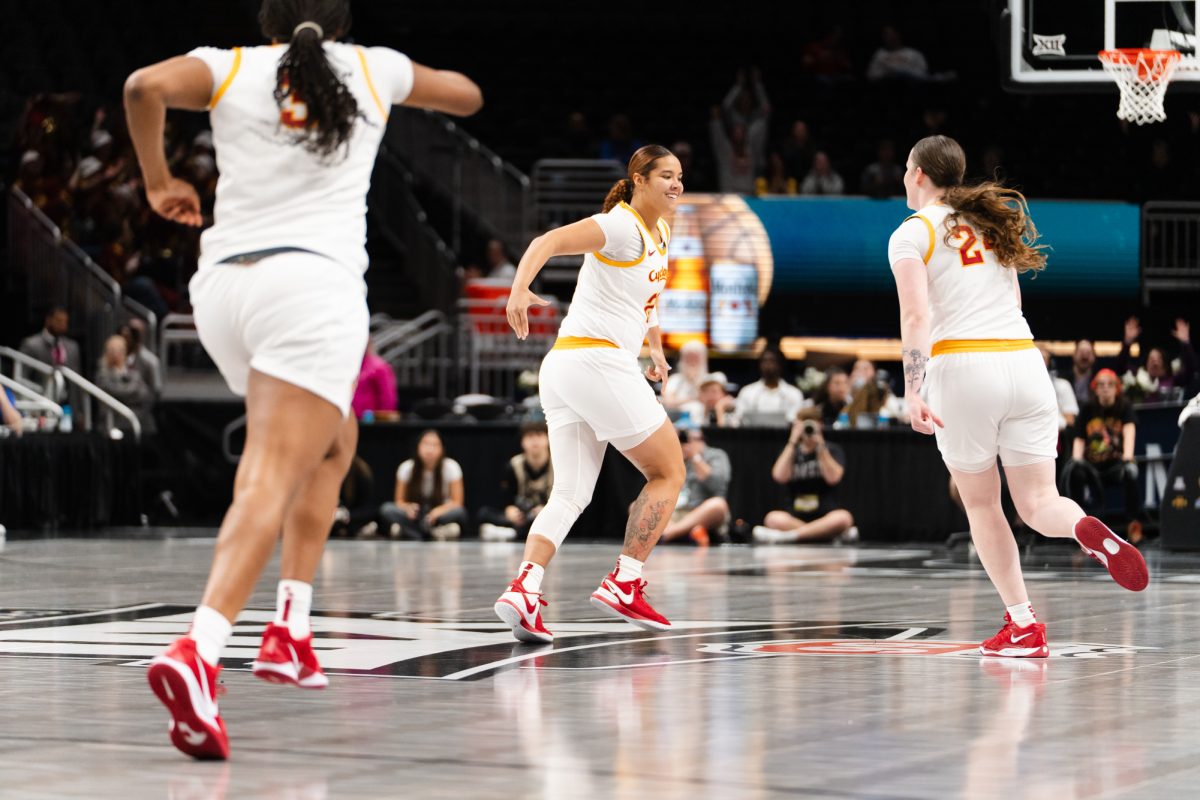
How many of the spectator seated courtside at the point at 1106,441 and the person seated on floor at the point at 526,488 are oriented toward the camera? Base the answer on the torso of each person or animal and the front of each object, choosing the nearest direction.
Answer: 2

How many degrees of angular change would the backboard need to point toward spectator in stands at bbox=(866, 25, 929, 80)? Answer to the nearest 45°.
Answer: approximately 180°

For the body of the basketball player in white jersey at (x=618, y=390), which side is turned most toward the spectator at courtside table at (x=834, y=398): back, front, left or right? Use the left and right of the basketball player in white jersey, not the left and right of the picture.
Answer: left

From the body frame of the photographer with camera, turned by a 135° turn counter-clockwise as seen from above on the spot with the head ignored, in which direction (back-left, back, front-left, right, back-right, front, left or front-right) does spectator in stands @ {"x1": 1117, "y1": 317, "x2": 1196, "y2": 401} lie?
front

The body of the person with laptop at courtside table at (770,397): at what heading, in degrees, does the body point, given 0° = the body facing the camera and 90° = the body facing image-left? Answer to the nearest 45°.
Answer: approximately 0°

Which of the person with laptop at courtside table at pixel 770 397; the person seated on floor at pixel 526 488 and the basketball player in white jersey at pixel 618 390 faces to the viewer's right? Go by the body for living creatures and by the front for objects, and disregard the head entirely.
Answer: the basketball player in white jersey
